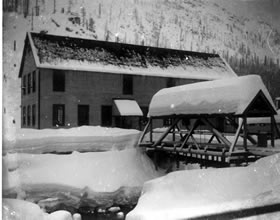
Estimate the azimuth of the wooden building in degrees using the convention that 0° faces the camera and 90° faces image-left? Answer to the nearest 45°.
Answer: approximately 0°
